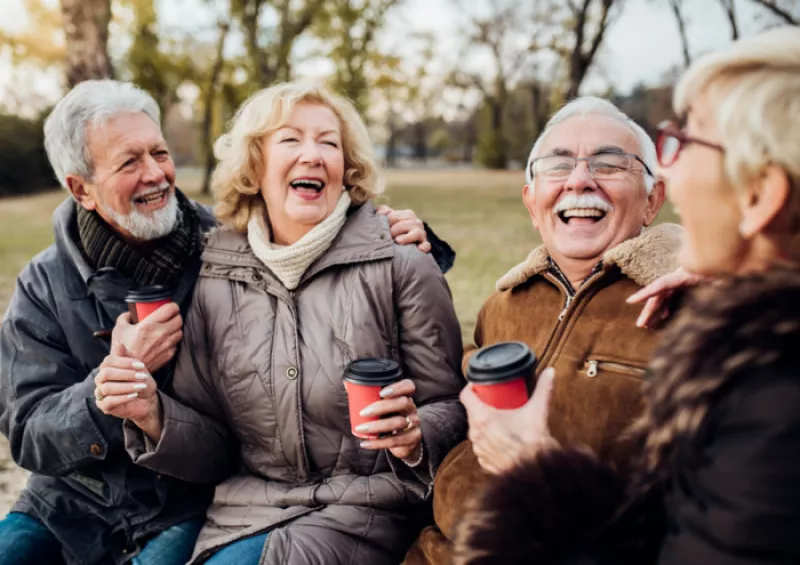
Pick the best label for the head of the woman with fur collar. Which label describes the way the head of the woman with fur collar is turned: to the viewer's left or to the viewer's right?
to the viewer's left

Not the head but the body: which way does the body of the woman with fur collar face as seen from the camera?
to the viewer's left

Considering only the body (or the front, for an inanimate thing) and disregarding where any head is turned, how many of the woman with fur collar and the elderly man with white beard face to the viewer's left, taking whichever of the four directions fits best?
1

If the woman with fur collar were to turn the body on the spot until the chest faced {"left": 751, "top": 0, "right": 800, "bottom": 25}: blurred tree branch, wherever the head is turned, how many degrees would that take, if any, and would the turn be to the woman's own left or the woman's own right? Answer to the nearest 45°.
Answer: approximately 90° to the woman's own right

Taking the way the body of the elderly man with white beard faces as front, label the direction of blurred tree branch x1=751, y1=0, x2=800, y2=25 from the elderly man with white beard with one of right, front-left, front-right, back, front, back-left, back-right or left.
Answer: left

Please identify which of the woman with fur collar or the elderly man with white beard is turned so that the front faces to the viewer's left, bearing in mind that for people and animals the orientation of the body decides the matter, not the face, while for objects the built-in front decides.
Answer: the woman with fur collar

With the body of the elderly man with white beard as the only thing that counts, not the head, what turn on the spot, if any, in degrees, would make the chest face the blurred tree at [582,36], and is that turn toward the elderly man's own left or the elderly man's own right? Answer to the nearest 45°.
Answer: approximately 90° to the elderly man's own left

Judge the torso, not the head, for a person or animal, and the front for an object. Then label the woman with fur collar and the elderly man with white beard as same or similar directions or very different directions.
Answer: very different directions

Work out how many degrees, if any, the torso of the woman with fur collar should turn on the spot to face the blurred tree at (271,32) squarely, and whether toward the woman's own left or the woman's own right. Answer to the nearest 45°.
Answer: approximately 45° to the woman's own right

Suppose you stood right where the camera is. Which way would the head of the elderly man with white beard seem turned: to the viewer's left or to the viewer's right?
to the viewer's right

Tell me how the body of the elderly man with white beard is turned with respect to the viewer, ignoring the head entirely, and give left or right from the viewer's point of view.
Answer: facing the viewer and to the right of the viewer
